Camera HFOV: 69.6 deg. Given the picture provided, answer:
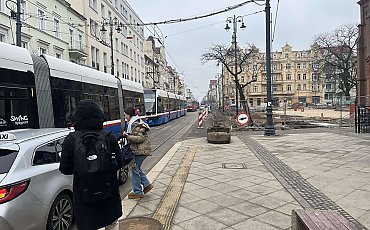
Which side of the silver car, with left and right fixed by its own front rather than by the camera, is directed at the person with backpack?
right

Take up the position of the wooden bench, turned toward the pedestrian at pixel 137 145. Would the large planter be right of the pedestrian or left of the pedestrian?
right

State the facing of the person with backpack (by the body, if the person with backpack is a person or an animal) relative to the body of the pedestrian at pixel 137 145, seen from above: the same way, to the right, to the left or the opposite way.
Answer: to the right

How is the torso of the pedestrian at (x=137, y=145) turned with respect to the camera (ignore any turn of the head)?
to the viewer's left

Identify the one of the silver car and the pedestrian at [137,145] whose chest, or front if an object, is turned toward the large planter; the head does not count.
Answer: the silver car

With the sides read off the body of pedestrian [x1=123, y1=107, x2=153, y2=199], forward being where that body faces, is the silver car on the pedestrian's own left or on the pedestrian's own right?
on the pedestrian's own left

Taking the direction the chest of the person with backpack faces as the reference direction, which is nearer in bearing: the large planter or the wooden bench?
the large planter

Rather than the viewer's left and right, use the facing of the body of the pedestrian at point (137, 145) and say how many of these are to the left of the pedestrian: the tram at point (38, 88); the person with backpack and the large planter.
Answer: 1

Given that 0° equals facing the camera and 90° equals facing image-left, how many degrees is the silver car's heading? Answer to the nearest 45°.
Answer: approximately 225°

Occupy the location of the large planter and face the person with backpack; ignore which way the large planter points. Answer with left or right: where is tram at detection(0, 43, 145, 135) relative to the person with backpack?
right

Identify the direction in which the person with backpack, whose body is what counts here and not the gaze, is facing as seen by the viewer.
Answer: away from the camera

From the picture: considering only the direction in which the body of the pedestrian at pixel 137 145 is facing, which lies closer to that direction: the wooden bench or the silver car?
the silver car

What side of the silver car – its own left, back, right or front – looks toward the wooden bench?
right

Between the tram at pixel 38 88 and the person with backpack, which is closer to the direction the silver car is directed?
the tram
